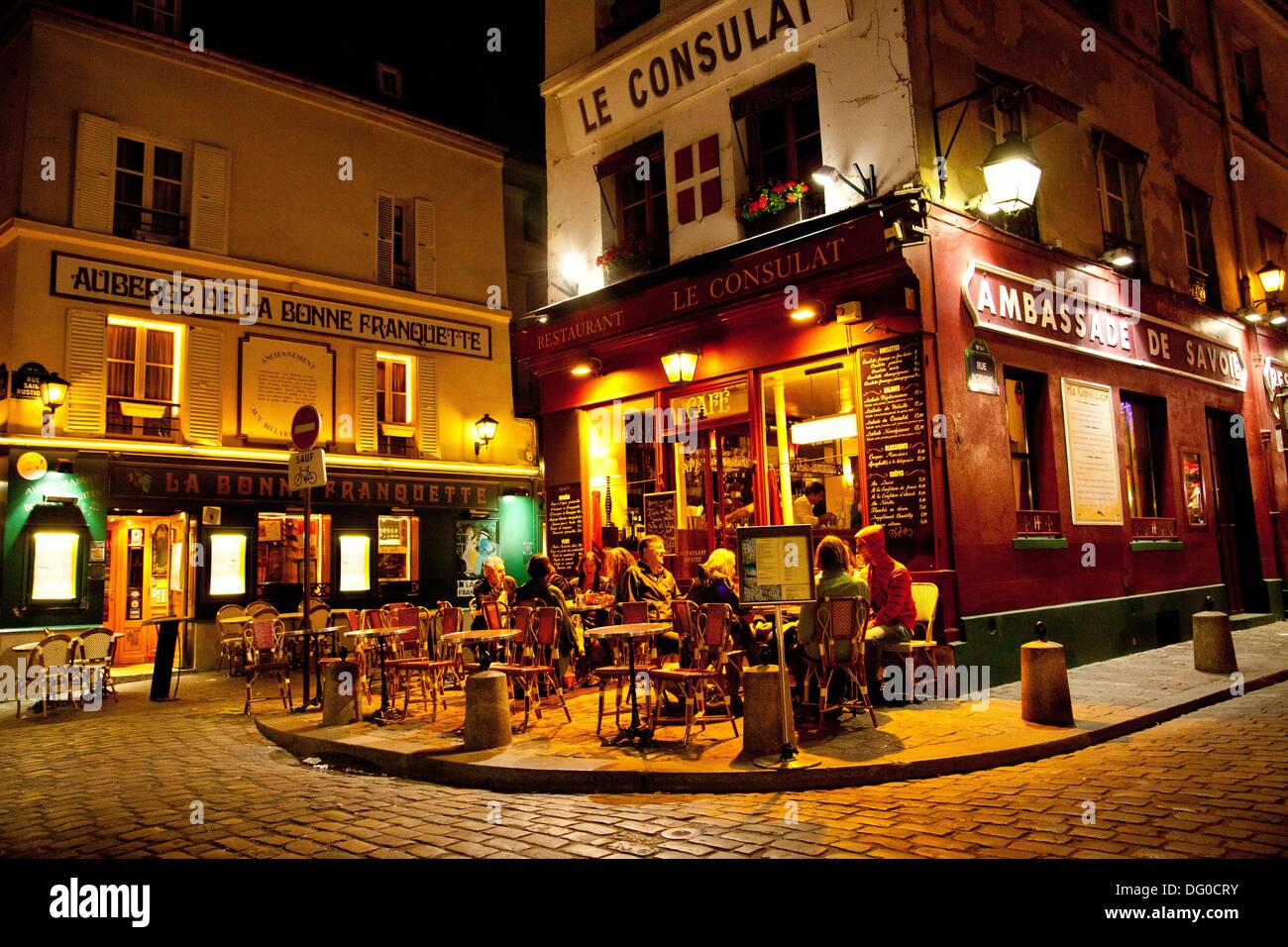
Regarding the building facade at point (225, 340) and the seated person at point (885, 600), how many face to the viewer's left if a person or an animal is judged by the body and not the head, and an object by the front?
1

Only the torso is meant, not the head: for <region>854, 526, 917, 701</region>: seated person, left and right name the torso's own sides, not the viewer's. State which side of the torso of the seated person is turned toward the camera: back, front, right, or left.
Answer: left

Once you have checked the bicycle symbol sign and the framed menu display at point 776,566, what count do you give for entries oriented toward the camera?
2

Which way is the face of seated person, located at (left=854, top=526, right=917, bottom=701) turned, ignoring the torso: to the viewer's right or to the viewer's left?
to the viewer's left

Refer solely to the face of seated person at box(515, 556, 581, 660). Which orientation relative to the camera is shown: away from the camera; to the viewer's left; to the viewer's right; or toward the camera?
away from the camera

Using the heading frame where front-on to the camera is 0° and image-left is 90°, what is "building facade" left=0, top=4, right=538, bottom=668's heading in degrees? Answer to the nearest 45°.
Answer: approximately 315°
